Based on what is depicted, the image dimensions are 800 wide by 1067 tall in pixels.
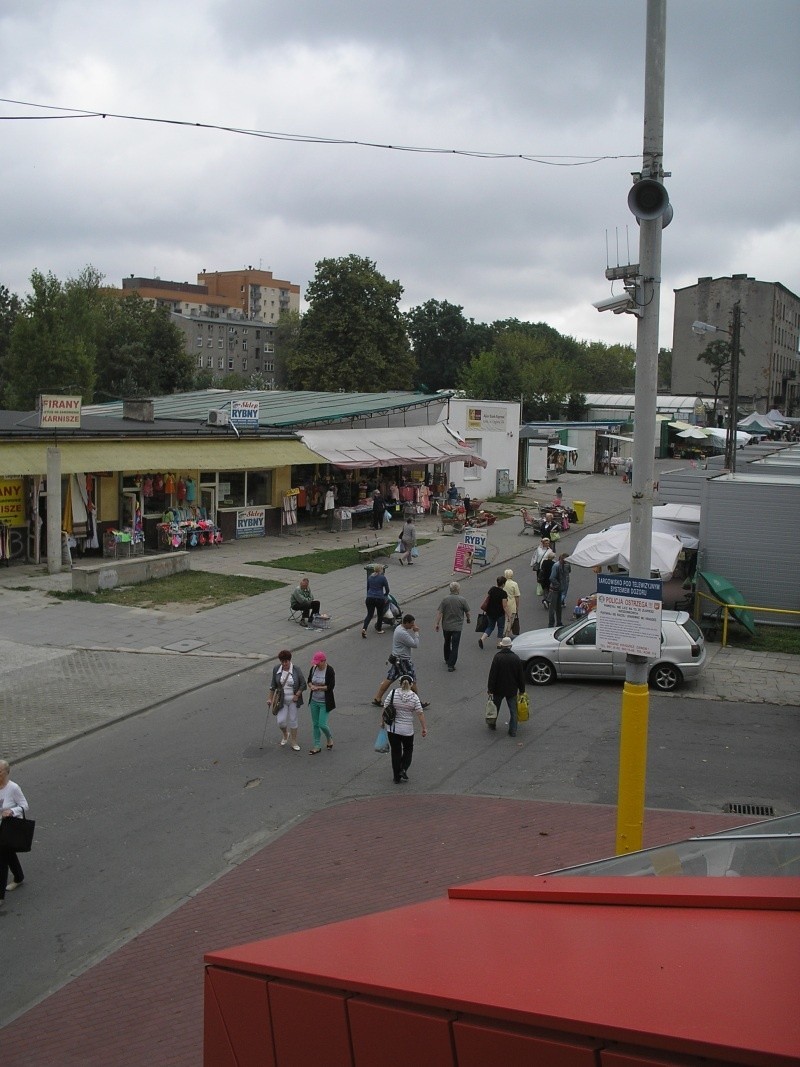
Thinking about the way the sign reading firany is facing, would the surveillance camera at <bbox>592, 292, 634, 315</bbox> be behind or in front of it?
in front

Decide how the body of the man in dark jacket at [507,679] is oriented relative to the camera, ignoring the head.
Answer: away from the camera

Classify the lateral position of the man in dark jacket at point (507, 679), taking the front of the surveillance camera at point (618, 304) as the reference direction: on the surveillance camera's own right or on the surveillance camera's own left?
on the surveillance camera's own right

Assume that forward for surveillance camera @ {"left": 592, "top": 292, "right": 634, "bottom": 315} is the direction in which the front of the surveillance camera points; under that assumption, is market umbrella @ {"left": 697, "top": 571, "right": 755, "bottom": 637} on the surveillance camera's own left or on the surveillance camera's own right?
on the surveillance camera's own right

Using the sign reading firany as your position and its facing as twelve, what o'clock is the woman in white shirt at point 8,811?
The woman in white shirt is roughly at 12 o'clock from the sign reading firany.

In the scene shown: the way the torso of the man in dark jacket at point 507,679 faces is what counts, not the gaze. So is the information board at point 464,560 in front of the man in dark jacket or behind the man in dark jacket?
in front

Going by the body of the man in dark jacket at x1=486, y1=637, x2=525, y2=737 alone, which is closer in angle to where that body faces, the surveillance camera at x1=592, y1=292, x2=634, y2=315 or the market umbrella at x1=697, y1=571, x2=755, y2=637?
the market umbrella

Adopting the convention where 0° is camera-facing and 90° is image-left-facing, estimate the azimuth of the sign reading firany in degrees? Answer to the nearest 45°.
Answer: approximately 0°

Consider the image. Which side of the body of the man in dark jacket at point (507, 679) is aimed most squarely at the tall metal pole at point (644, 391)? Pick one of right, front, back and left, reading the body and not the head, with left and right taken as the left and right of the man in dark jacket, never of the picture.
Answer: back

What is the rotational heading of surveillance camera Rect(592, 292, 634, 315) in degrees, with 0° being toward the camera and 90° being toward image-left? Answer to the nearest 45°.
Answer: approximately 90°

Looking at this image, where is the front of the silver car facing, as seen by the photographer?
facing to the left of the viewer
